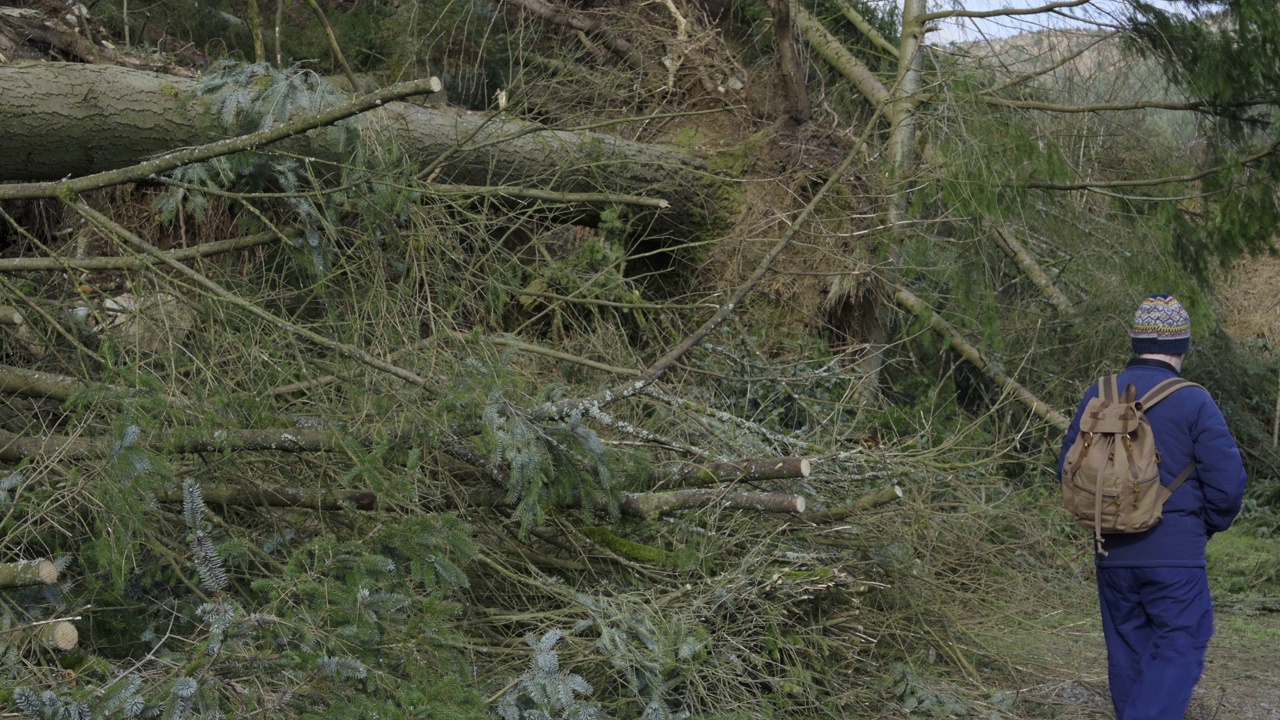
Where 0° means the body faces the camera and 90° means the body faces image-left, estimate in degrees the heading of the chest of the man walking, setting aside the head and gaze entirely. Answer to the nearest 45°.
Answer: approximately 180°

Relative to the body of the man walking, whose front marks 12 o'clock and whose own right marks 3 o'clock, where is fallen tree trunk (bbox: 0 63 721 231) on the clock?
The fallen tree trunk is roughly at 9 o'clock from the man walking.

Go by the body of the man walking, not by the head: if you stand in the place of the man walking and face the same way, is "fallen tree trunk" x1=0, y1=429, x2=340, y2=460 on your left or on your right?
on your left

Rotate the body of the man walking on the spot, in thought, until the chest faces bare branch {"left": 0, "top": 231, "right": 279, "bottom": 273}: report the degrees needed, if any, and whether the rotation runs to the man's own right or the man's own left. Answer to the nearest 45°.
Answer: approximately 90° to the man's own left

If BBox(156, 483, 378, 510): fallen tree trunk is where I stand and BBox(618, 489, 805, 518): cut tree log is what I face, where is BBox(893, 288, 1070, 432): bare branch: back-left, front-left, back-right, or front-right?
front-left

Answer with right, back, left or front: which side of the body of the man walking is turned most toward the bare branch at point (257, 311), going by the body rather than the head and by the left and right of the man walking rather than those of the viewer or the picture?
left

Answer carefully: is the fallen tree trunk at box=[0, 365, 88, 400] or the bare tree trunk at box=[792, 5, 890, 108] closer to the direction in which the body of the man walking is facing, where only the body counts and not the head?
the bare tree trunk

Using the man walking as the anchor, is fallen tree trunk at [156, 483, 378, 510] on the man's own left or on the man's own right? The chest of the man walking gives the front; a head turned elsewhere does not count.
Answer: on the man's own left

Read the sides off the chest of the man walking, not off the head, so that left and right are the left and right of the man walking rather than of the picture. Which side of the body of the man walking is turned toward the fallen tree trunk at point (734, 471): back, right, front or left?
left

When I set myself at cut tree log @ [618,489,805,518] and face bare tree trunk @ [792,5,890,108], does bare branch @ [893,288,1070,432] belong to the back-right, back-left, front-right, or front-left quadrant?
front-right

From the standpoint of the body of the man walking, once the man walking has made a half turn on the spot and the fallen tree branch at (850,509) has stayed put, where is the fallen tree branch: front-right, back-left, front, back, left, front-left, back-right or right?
right

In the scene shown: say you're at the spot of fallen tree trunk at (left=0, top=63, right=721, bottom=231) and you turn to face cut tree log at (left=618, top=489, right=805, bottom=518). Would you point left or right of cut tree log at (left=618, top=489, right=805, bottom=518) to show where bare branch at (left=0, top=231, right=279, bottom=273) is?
right
